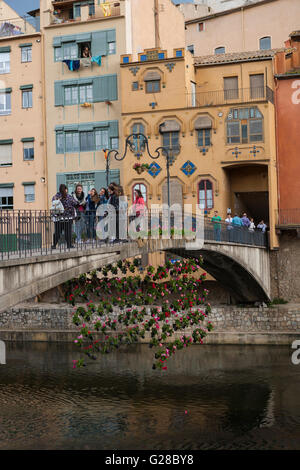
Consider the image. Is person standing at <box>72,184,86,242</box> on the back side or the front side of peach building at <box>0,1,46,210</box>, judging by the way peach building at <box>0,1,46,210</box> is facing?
on the front side

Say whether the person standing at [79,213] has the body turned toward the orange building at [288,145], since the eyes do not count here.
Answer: no

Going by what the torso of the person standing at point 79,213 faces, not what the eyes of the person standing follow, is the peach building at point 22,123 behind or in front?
behind

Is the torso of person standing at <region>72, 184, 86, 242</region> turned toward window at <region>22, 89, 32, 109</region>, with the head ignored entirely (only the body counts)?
no

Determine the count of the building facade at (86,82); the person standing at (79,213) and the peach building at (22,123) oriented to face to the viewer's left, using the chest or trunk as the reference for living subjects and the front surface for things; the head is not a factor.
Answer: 0

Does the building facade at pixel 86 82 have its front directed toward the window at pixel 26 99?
no

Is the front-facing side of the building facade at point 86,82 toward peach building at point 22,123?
no

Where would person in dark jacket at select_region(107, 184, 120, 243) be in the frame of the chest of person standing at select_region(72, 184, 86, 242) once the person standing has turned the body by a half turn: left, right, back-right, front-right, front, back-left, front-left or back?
front-right

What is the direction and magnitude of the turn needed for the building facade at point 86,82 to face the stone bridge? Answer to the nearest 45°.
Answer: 0° — it already faces it

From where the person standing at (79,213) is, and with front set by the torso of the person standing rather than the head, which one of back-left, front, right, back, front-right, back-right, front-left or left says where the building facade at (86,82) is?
back

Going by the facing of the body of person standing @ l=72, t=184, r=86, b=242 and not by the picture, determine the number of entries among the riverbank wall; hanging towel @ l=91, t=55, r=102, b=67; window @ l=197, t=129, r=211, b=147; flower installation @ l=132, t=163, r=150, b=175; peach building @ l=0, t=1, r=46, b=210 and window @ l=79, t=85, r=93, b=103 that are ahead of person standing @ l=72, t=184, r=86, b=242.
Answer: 0

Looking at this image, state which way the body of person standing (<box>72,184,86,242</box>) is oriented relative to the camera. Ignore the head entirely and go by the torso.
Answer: toward the camera
